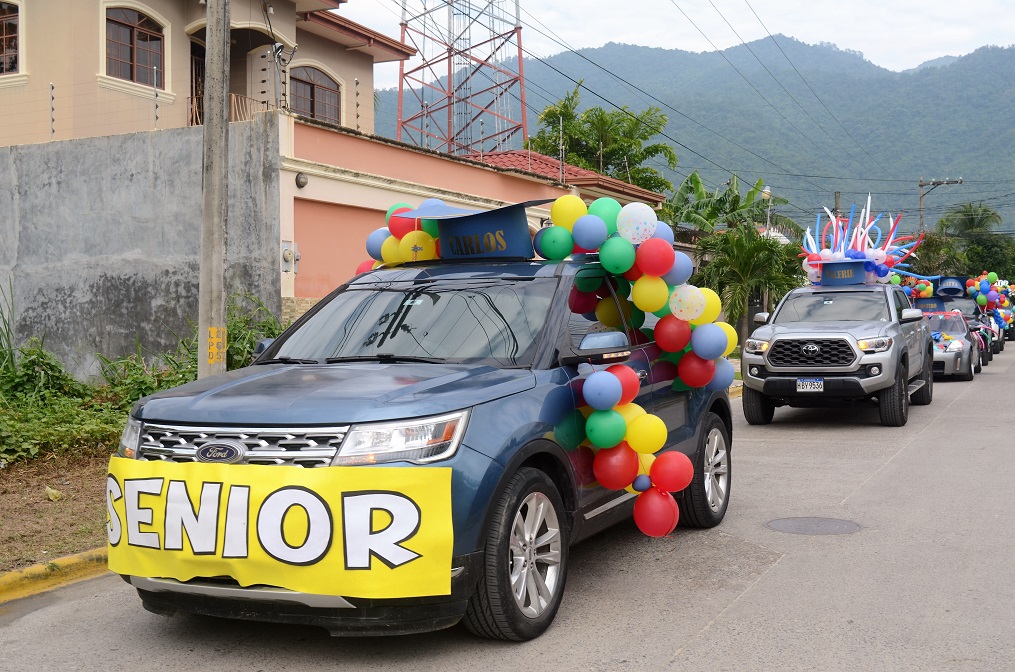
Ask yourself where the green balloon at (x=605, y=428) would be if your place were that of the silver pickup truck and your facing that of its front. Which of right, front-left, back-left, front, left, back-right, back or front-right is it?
front

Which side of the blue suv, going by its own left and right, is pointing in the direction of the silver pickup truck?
back

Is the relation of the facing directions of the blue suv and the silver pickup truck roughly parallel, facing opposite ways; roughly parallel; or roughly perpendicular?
roughly parallel

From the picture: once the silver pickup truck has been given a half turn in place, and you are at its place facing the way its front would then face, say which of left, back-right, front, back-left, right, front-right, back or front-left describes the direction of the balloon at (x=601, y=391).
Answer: back

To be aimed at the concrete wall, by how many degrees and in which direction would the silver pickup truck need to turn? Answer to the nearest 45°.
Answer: approximately 90° to its right

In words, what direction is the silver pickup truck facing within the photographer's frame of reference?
facing the viewer

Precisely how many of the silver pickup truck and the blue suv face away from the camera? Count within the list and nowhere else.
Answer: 0

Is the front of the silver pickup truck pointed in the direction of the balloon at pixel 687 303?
yes

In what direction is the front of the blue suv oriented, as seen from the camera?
facing the viewer and to the left of the viewer

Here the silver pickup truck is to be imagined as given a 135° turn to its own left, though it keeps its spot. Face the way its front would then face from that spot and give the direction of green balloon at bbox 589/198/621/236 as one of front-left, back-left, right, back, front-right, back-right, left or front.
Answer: back-right

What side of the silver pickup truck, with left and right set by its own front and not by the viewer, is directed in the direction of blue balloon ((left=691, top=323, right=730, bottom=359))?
front

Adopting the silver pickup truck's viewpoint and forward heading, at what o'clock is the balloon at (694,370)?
The balloon is roughly at 12 o'clock from the silver pickup truck.

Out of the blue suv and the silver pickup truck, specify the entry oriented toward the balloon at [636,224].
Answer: the silver pickup truck

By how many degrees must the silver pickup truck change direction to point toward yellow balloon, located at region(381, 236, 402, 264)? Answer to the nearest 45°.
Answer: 0° — it already faces it

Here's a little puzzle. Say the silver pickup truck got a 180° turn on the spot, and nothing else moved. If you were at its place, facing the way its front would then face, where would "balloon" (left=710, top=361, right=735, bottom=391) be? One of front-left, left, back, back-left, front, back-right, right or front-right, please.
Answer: back
